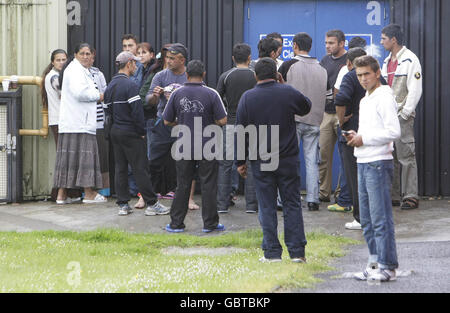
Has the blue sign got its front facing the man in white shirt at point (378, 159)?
yes

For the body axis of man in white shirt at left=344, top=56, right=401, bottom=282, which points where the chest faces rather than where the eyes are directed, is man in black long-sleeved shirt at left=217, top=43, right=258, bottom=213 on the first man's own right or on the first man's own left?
on the first man's own right

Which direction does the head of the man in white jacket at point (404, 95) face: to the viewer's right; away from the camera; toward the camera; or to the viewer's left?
to the viewer's left

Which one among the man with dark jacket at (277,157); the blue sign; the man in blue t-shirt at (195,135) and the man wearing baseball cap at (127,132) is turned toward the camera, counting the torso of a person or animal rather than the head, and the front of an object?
the blue sign

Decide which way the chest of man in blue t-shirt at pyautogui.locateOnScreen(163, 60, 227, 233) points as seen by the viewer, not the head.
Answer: away from the camera

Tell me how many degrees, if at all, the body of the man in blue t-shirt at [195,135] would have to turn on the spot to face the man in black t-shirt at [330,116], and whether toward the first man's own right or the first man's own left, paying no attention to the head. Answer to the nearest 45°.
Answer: approximately 45° to the first man's own right

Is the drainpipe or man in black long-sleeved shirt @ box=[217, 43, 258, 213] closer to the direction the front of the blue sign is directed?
the man in black long-sleeved shirt

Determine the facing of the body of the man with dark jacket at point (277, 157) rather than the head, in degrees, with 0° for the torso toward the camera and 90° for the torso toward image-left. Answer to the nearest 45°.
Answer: approximately 180°

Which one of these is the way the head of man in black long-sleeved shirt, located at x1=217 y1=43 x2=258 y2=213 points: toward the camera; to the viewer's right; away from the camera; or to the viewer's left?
away from the camera

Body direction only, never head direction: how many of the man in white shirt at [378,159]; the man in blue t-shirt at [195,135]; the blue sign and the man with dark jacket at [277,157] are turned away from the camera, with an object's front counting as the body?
2

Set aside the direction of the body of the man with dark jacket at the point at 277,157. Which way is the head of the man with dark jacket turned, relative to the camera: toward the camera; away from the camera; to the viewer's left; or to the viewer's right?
away from the camera

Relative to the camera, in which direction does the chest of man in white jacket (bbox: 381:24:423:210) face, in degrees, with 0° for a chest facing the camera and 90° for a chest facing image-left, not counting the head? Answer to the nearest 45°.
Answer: approximately 45°
